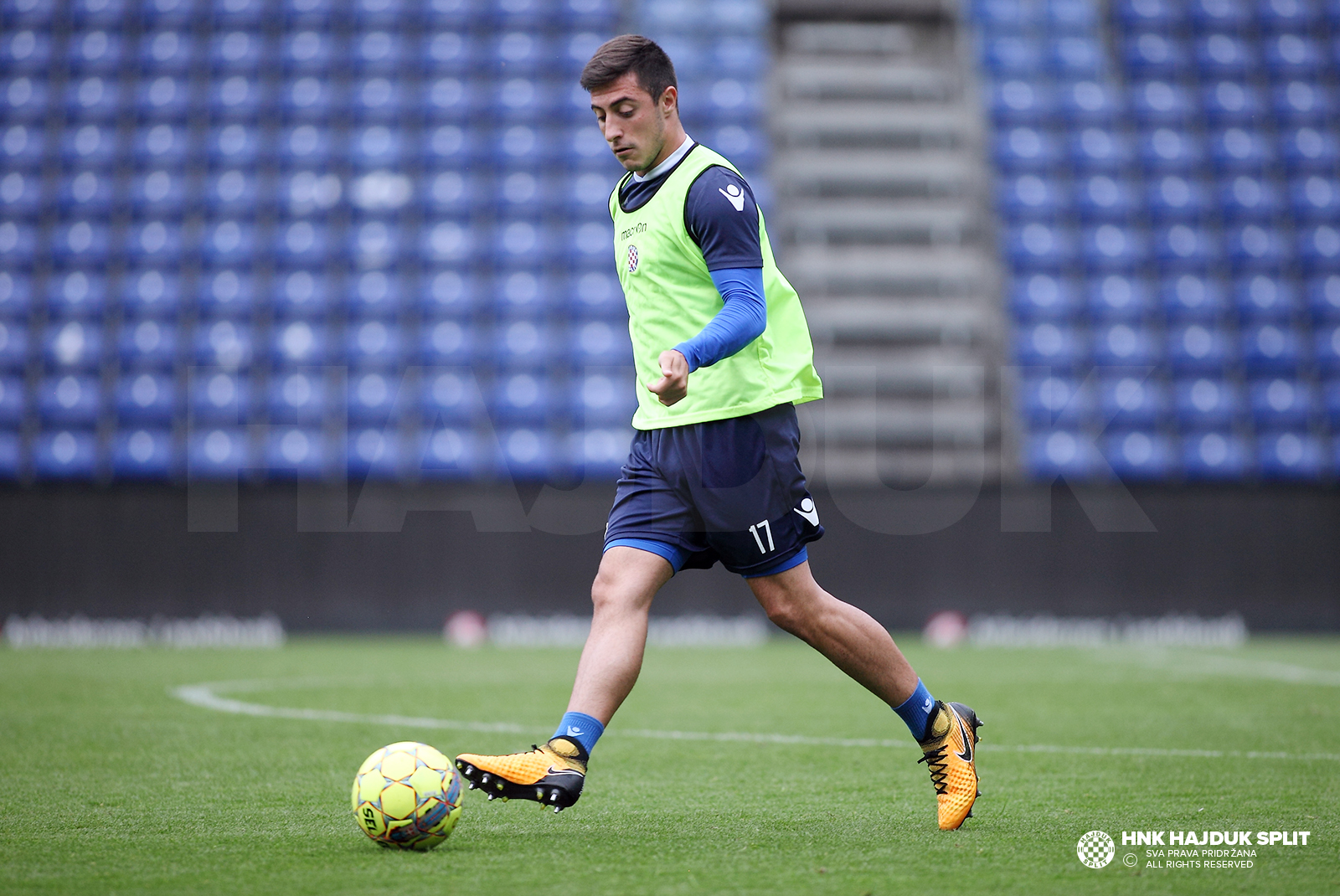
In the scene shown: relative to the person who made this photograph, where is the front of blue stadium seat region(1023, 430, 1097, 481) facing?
facing the viewer

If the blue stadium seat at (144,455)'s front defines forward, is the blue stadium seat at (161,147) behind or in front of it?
behind

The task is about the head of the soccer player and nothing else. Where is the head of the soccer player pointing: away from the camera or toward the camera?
toward the camera

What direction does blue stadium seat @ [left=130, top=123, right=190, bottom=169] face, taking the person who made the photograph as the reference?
facing the viewer

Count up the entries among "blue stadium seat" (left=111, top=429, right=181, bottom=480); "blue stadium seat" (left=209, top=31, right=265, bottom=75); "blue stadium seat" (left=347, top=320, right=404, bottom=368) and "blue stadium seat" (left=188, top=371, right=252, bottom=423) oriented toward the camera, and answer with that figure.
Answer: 4

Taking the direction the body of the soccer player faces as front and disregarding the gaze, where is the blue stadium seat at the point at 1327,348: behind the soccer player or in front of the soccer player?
behind

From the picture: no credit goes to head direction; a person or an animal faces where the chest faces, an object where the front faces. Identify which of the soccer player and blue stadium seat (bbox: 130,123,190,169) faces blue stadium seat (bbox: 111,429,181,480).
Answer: blue stadium seat (bbox: 130,123,190,169)

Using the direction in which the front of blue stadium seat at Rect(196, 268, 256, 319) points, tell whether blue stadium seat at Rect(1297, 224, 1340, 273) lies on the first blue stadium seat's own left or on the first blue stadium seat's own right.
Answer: on the first blue stadium seat's own left

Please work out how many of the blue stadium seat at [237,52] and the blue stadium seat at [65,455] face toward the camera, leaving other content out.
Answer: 2

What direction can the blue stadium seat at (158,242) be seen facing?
toward the camera

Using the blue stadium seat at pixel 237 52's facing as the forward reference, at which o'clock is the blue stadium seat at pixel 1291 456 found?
the blue stadium seat at pixel 1291 456 is roughly at 10 o'clock from the blue stadium seat at pixel 237 52.

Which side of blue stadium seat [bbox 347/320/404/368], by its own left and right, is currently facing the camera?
front

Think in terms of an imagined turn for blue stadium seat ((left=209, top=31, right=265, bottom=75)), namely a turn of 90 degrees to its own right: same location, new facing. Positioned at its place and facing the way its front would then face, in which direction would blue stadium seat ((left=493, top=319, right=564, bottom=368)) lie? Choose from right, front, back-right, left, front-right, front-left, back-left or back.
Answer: back-left

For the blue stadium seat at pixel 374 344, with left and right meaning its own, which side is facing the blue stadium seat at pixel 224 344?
right
